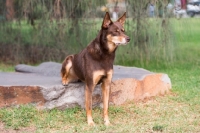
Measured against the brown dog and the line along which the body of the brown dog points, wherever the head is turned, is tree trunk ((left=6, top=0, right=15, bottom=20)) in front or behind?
behind

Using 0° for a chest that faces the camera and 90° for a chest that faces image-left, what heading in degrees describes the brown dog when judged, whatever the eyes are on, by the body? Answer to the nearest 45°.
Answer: approximately 315°
